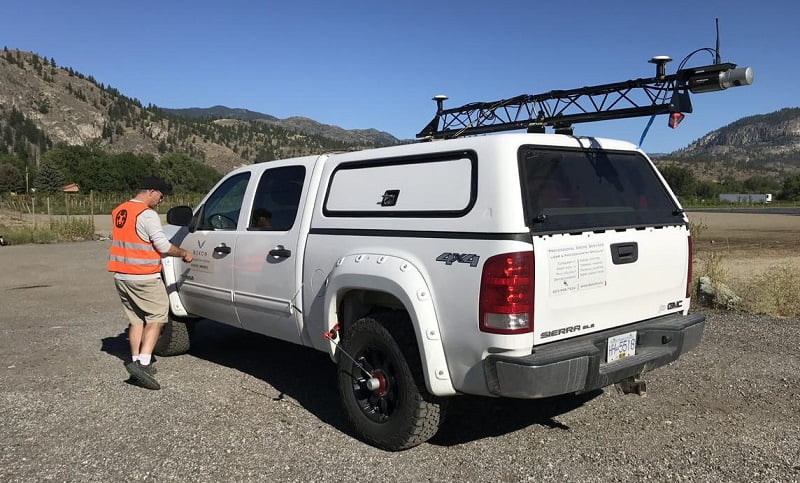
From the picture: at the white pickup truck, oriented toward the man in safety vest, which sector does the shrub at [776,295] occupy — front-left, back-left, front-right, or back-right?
back-right

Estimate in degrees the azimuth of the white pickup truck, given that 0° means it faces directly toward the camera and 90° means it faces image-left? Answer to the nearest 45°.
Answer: approximately 135°

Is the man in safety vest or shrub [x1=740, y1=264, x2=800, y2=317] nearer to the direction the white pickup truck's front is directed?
the man in safety vest

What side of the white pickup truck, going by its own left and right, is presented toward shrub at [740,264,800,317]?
right
